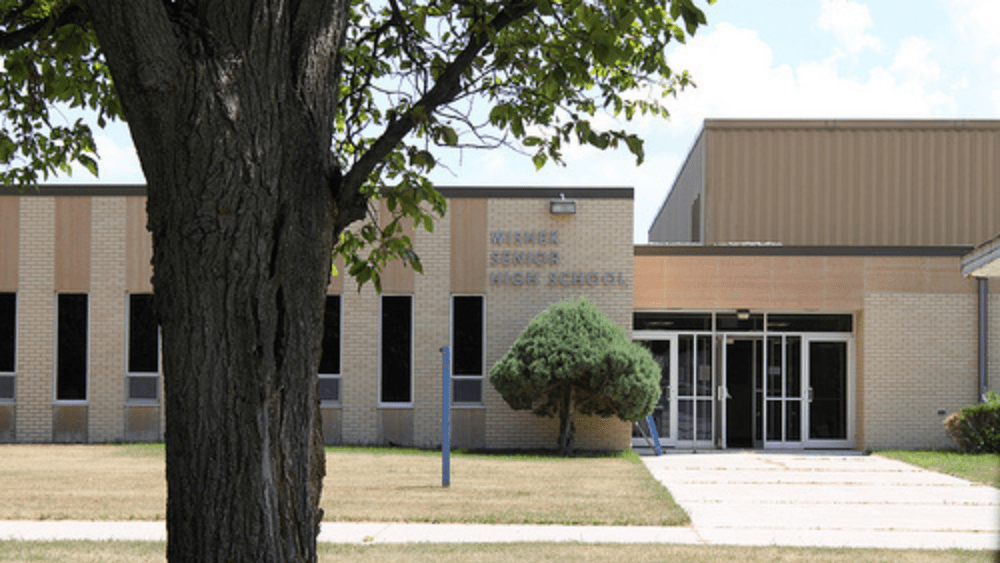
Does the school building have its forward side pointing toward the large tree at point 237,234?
yes

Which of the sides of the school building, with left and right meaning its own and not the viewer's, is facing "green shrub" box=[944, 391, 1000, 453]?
left

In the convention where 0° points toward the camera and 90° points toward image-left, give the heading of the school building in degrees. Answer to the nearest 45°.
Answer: approximately 0°

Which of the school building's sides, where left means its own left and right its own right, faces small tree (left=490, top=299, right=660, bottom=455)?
front
